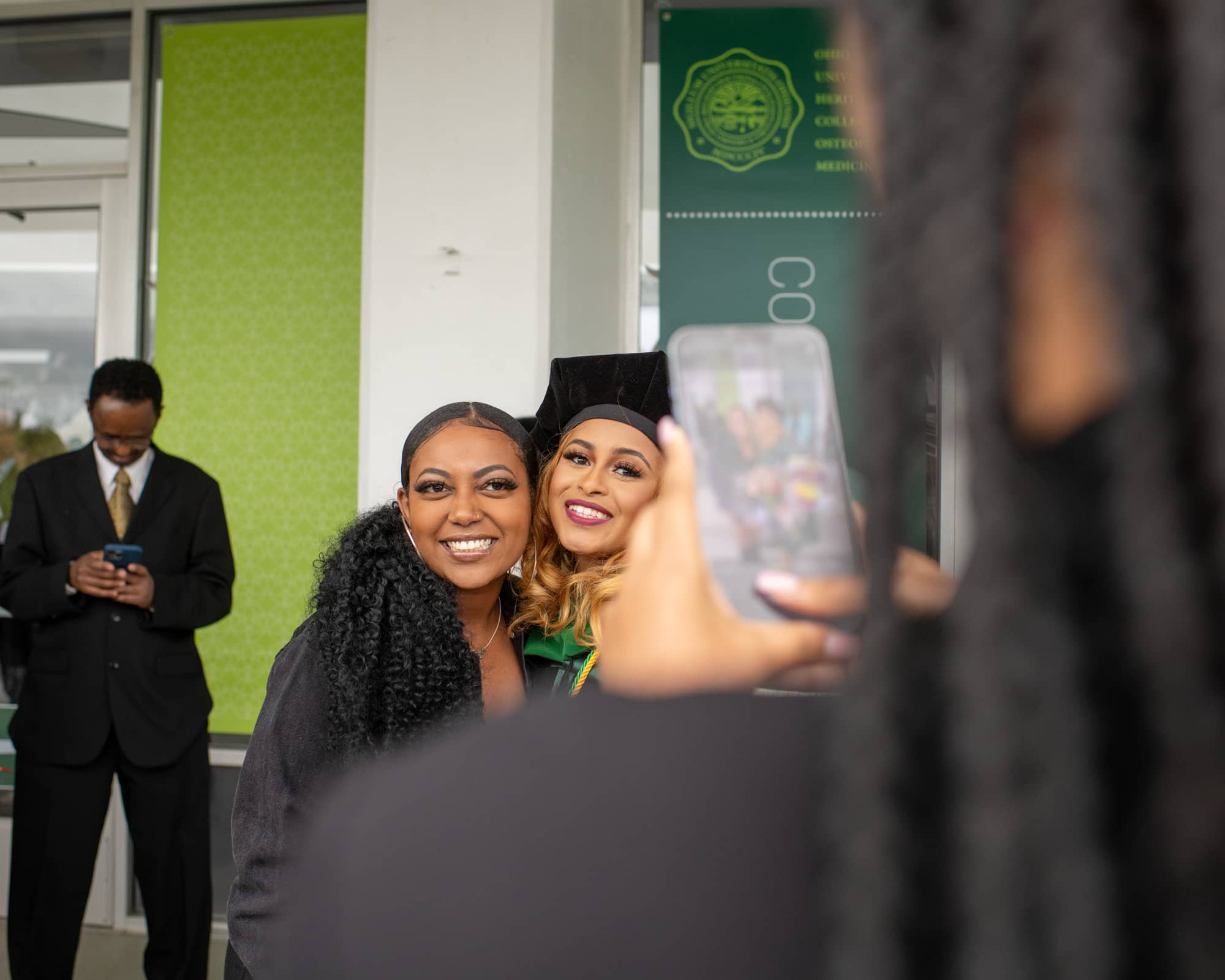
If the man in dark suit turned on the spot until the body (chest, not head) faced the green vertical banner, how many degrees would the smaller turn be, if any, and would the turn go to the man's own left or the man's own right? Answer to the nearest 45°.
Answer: approximately 90° to the man's own left

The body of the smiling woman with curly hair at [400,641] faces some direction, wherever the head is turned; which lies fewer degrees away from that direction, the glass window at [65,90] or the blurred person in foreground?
the blurred person in foreground

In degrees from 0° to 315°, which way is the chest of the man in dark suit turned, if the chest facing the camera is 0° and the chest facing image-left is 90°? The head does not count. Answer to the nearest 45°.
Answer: approximately 0°

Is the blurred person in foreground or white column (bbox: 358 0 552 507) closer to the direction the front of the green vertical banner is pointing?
the blurred person in foreground

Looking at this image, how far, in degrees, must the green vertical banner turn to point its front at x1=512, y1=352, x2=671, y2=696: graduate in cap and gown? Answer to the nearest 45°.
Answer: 0° — it already faces them

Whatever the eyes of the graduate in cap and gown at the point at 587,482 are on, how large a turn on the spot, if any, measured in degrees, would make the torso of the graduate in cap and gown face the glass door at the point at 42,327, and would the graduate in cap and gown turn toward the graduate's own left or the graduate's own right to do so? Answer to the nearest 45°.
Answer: approximately 135° to the graduate's own right
